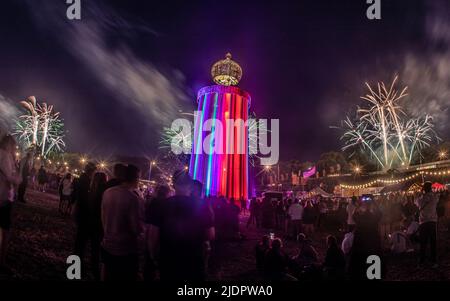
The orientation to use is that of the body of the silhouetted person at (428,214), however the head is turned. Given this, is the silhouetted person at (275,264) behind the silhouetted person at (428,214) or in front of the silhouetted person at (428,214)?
behind

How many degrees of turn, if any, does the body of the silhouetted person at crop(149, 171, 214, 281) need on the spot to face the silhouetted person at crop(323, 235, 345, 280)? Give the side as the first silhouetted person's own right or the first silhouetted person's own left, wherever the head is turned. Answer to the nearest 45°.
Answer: approximately 45° to the first silhouetted person's own right

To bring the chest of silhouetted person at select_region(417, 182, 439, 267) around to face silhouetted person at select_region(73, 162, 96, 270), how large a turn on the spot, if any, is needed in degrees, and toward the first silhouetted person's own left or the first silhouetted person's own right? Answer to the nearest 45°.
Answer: approximately 135° to the first silhouetted person's own left

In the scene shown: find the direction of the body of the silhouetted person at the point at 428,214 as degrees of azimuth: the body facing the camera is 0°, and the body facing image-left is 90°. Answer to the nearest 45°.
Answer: approximately 180°

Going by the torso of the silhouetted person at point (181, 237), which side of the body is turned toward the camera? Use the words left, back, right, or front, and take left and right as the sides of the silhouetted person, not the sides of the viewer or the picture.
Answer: back

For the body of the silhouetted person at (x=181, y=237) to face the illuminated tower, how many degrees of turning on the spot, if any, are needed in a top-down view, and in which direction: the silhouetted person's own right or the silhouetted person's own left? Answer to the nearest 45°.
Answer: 0° — they already face it

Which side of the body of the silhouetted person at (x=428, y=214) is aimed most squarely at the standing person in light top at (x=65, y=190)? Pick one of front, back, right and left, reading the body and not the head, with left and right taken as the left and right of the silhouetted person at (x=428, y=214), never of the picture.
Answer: left
